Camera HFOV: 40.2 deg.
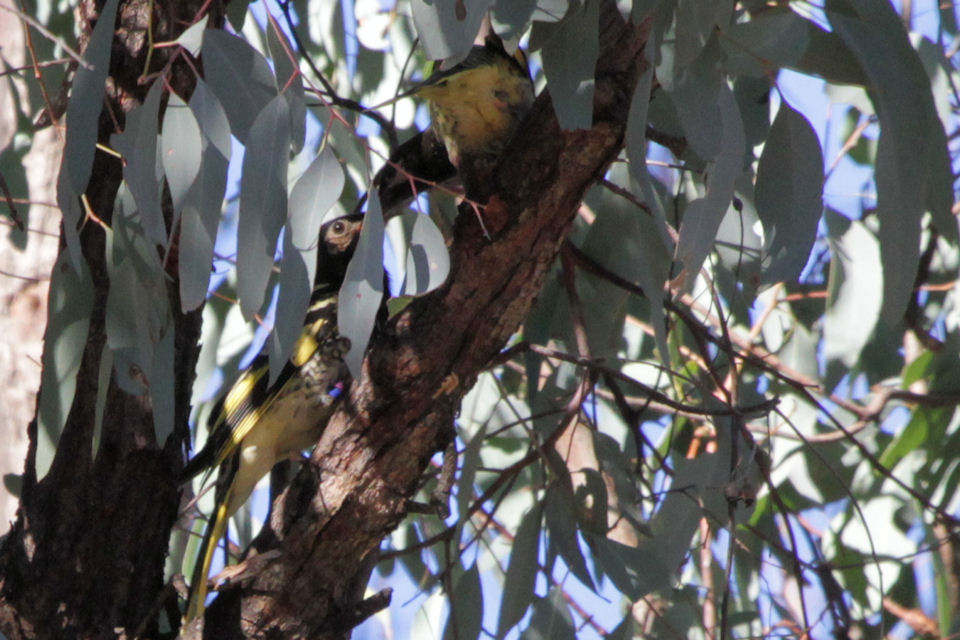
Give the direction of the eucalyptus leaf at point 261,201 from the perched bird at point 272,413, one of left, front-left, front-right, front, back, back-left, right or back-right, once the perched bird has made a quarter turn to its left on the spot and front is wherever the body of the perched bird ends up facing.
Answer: back
